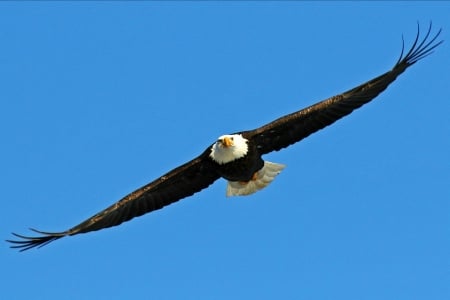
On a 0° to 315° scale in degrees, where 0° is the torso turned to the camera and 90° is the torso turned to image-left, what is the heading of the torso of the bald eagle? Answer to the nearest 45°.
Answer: approximately 0°
